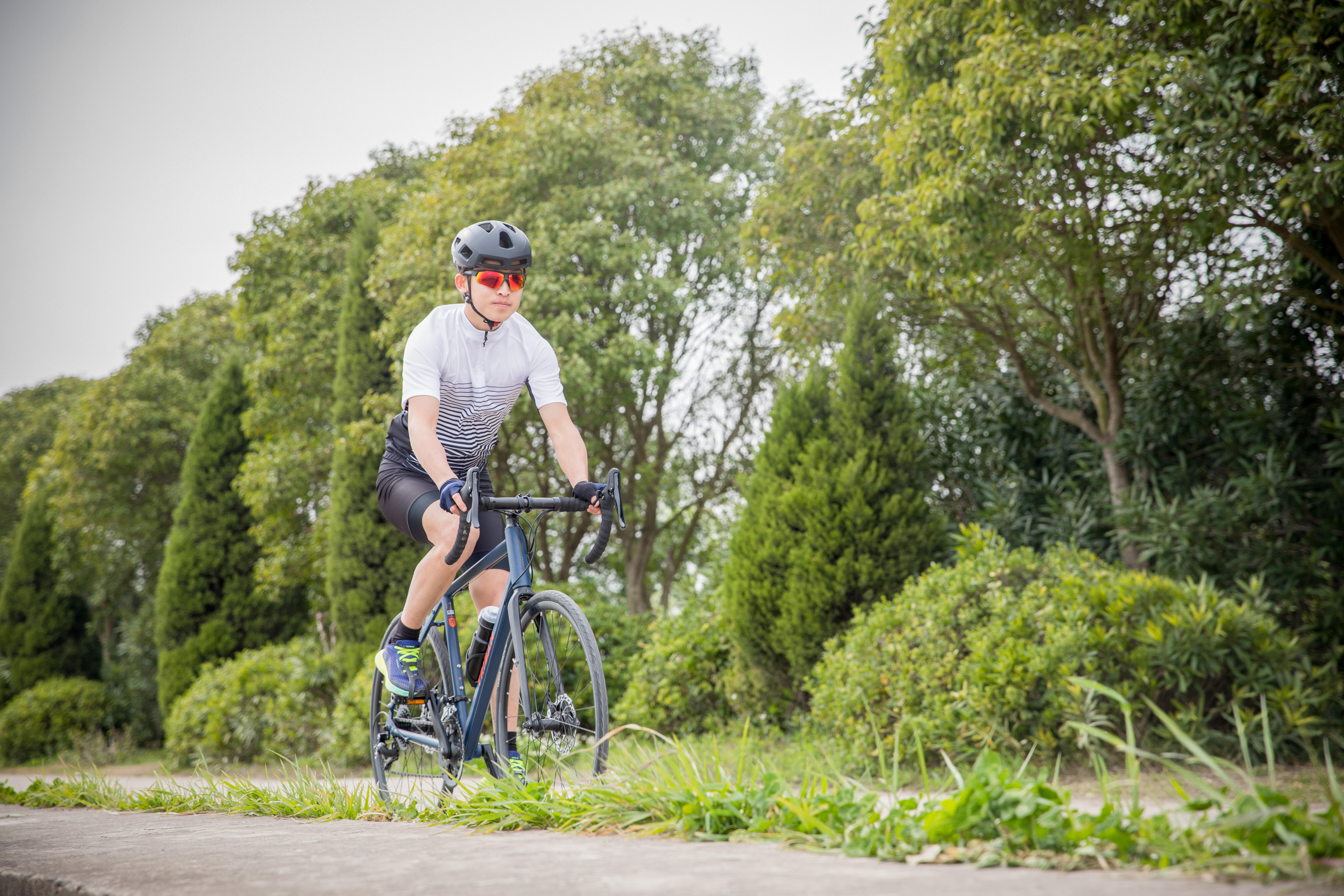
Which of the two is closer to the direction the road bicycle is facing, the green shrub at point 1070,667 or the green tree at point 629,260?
the green shrub

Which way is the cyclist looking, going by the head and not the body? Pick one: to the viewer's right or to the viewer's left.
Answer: to the viewer's right

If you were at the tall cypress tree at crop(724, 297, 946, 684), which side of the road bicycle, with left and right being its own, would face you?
left

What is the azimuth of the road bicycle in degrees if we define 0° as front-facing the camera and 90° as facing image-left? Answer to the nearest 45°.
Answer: approximately 315°

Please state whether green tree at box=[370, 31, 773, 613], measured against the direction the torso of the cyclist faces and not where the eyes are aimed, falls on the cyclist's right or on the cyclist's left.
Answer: on the cyclist's left

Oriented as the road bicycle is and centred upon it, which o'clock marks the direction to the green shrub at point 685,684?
The green shrub is roughly at 8 o'clock from the road bicycle.

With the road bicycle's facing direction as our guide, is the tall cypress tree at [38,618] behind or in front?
behind

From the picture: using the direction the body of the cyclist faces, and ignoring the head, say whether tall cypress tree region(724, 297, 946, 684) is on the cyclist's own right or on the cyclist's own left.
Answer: on the cyclist's own left

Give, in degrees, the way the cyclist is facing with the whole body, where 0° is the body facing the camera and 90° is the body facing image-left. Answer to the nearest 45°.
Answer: approximately 315°

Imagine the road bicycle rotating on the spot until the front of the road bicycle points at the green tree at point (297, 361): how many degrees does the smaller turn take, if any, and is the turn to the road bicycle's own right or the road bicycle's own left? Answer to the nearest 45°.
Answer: approximately 135° to the road bicycle's own left
